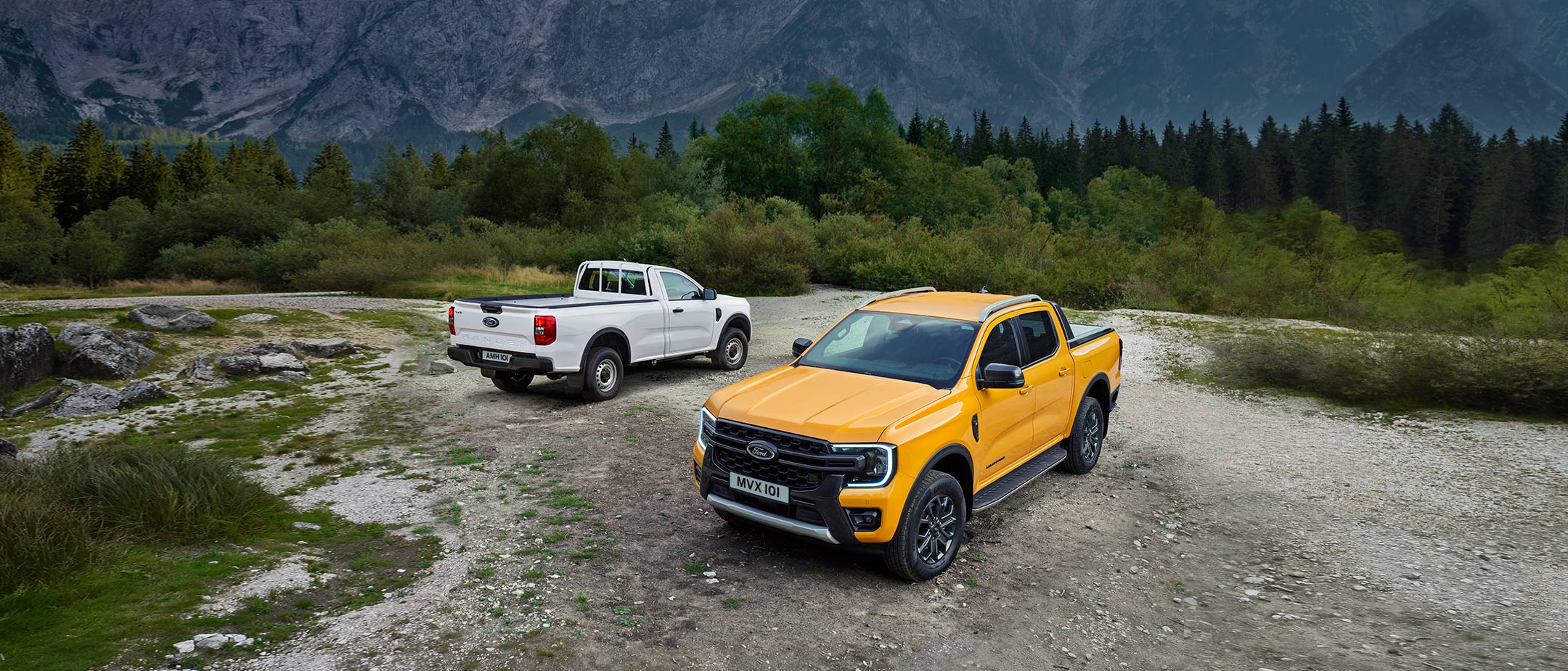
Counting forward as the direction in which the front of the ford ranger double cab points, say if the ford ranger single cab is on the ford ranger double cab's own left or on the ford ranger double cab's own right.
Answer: on the ford ranger double cab's own right

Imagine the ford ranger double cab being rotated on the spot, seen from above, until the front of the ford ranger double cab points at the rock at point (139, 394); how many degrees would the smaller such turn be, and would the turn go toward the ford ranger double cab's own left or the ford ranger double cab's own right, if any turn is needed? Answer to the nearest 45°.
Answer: approximately 45° to the ford ranger double cab's own right

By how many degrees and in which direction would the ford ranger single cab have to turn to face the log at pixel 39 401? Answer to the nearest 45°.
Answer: approximately 135° to its left

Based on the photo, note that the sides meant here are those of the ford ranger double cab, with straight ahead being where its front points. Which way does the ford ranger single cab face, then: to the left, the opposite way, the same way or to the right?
the opposite way

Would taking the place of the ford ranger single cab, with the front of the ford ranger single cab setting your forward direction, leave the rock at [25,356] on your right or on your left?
on your left

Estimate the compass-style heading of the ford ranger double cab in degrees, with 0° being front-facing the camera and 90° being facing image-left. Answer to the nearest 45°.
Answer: approximately 45°

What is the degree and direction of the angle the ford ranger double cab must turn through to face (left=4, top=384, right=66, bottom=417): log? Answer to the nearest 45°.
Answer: approximately 45° to its right

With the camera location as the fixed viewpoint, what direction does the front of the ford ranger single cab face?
facing away from the viewer and to the right of the viewer

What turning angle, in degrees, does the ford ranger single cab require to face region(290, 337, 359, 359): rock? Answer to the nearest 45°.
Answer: approximately 90° to its left

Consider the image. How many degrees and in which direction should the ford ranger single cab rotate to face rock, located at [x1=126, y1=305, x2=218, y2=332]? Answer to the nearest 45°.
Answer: approximately 90° to its left

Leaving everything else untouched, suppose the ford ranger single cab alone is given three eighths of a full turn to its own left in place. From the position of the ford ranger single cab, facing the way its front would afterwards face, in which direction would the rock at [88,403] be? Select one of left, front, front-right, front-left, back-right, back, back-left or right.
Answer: front
